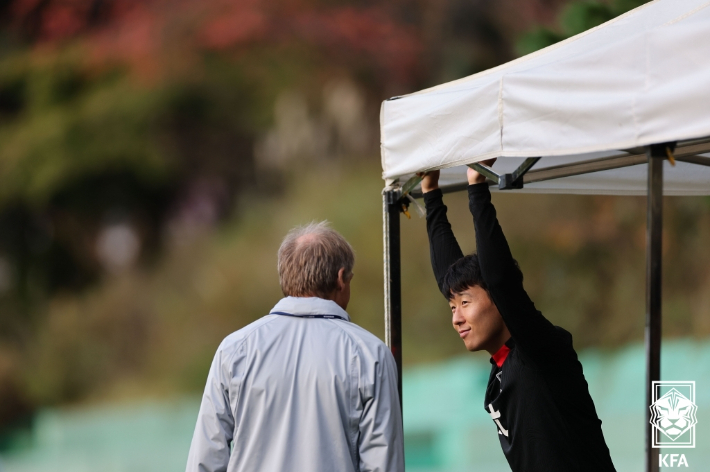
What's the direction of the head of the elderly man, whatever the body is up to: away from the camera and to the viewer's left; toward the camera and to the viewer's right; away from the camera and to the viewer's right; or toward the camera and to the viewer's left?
away from the camera and to the viewer's right

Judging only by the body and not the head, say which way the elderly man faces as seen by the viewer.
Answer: away from the camera
